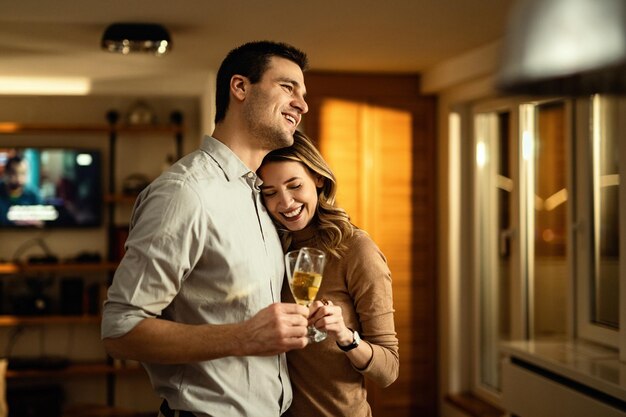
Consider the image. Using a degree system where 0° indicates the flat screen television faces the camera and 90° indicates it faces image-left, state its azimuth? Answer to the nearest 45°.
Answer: approximately 0°

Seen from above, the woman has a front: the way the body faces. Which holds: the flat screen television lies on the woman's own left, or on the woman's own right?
on the woman's own right

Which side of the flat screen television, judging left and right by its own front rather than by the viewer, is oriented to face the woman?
front

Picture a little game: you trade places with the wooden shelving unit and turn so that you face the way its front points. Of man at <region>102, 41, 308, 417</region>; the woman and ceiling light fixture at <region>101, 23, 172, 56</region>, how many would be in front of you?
3

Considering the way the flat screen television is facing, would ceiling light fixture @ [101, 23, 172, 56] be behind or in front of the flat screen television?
in front

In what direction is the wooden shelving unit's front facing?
toward the camera

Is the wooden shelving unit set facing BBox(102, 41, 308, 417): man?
yes

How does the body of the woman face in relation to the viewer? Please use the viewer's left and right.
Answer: facing the viewer and to the left of the viewer

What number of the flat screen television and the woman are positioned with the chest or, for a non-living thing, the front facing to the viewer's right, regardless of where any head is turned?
0

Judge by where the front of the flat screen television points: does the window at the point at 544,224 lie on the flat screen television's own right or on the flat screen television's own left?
on the flat screen television's own left

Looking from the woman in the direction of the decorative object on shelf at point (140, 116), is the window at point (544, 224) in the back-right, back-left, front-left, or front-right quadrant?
front-right
